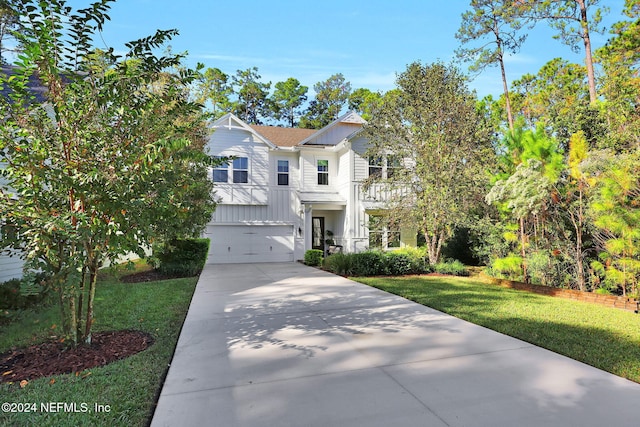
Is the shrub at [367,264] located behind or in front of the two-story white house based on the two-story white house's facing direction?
in front

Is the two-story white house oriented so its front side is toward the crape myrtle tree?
yes

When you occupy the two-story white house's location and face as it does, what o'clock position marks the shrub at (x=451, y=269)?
The shrub is roughly at 10 o'clock from the two-story white house.

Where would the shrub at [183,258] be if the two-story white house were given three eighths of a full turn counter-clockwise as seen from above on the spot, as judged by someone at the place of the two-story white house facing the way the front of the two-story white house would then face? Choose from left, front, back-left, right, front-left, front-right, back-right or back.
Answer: back

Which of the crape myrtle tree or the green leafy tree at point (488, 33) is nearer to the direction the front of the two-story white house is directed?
the crape myrtle tree

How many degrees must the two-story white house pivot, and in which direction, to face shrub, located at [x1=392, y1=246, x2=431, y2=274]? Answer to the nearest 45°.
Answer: approximately 45° to its left

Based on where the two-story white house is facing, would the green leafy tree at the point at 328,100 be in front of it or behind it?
behind

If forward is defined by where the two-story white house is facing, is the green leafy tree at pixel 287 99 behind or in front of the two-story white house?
behind

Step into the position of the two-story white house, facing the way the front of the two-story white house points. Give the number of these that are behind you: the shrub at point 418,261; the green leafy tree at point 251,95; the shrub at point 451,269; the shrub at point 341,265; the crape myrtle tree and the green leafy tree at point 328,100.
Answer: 2

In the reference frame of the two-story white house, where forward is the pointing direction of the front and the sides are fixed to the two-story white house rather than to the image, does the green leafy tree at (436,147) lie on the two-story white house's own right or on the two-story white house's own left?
on the two-story white house's own left

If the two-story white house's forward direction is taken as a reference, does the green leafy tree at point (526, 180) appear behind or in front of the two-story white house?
in front

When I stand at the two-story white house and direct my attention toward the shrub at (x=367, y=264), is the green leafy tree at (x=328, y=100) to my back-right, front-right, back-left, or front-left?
back-left

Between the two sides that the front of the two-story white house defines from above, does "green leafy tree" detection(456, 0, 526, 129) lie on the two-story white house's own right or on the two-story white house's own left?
on the two-story white house's own left

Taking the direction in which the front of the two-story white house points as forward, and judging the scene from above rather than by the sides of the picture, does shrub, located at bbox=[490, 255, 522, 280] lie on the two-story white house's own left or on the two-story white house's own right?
on the two-story white house's own left

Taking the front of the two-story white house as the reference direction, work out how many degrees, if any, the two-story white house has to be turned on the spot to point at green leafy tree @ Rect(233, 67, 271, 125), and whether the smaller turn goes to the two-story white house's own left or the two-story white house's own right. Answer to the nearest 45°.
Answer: approximately 180°
